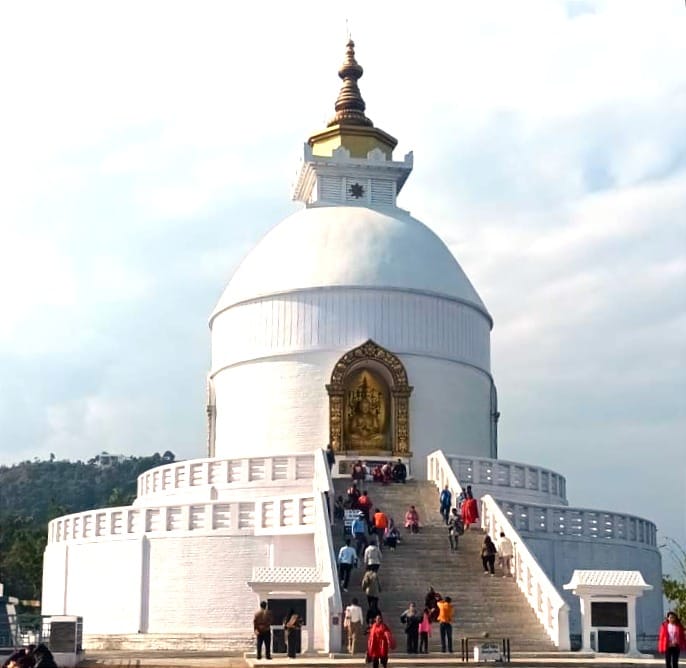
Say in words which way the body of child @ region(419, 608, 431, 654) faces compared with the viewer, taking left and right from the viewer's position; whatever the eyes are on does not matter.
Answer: facing away from the viewer

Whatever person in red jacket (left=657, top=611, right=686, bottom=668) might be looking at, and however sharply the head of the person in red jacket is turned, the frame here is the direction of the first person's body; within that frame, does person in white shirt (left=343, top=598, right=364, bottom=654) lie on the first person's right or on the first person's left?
on the first person's right

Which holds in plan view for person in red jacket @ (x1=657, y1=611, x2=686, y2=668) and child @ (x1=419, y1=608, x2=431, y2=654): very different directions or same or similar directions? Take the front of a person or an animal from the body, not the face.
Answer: very different directions

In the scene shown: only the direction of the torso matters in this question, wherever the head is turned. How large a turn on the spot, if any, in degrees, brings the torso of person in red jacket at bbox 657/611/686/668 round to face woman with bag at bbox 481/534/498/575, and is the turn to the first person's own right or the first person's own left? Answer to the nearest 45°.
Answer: approximately 135° to the first person's own right

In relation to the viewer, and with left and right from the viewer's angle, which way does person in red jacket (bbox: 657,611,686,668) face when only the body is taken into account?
facing the viewer

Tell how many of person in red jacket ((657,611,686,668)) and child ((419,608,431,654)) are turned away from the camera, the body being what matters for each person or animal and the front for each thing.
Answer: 1
